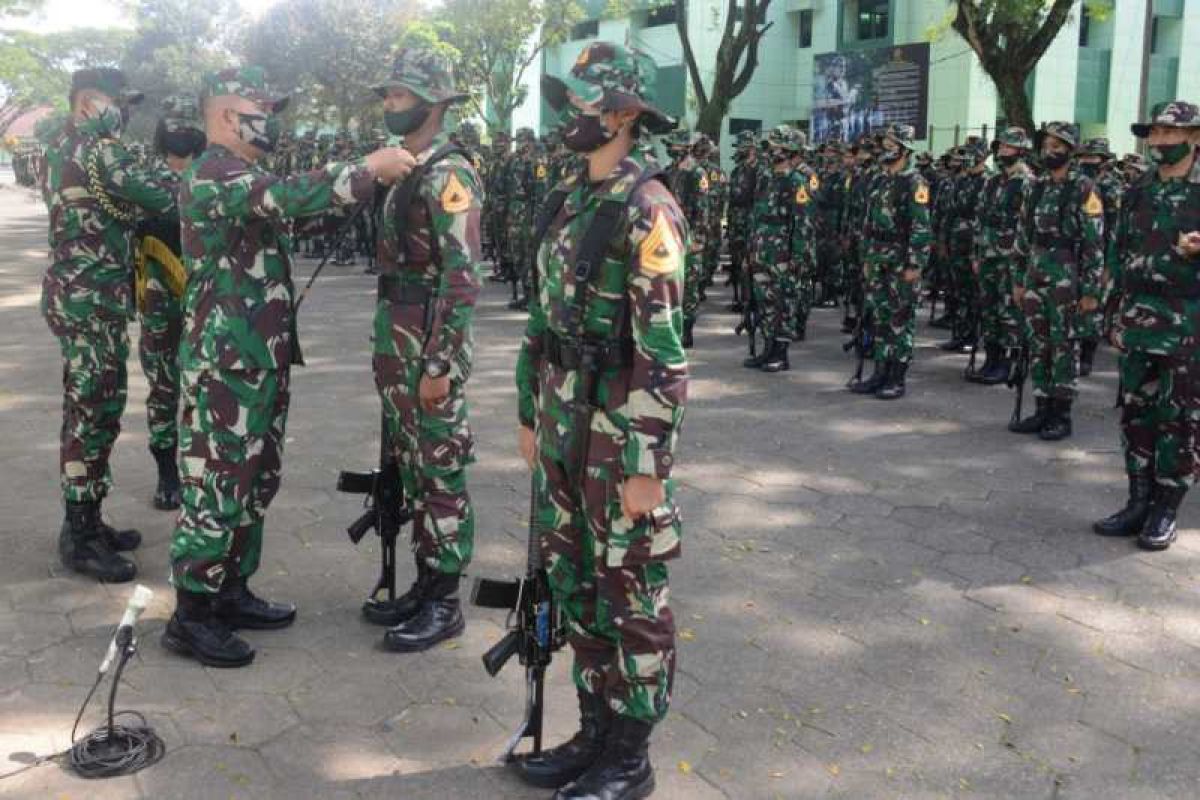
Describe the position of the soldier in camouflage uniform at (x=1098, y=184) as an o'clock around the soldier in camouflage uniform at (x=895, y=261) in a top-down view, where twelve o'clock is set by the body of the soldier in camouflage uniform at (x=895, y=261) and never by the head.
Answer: the soldier in camouflage uniform at (x=1098, y=184) is roughly at 6 o'clock from the soldier in camouflage uniform at (x=895, y=261).

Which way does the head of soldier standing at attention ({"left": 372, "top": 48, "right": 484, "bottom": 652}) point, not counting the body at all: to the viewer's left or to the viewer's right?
to the viewer's left

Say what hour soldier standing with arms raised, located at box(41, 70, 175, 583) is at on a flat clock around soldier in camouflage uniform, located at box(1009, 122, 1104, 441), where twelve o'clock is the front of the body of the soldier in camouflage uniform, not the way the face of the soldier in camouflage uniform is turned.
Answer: The soldier standing with arms raised is roughly at 12 o'clock from the soldier in camouflage uniform.

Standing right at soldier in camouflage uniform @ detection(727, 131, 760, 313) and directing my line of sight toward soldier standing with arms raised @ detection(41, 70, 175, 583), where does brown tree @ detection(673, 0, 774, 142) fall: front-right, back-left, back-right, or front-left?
back-right

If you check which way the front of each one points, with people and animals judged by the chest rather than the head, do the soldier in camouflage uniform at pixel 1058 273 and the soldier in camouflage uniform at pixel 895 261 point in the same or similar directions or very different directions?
same or similar directions

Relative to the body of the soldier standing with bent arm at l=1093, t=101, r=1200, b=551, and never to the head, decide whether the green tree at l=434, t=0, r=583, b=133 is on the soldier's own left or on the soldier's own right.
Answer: on the soldier's own right

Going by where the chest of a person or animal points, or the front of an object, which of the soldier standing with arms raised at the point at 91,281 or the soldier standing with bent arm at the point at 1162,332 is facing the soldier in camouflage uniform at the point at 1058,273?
the soldier standing with arms raised at the point at 91,281

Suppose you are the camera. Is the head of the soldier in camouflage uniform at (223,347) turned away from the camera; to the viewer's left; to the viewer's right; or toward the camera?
to the viewer's right

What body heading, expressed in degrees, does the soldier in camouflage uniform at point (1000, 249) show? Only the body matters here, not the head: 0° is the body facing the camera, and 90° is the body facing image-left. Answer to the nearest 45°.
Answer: approximately 45°

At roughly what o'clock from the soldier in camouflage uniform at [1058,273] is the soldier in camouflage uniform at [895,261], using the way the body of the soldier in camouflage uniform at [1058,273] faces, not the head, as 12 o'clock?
the soldier in camouflage uniform at [895,261] is roughly at 3 o'clock from the soldier in camouflage uniform at [1058,273].

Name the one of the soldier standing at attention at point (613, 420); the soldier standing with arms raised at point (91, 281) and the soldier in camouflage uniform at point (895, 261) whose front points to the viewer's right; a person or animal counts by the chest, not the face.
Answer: the soldier standing with arms raised at point (91, 281)

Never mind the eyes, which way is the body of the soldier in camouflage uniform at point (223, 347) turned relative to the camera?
to the viewer's right

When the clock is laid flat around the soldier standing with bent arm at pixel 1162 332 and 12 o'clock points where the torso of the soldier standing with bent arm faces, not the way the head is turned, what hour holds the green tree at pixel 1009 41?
The green tree is roughly at 4 o'clock from the soldier standing with bent arm.

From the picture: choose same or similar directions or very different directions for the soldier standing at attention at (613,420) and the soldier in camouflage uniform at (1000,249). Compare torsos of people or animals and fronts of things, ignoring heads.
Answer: same or similar directions

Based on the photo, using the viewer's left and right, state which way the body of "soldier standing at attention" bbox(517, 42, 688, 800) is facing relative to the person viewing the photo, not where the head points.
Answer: facing the viewer and to the left of the viewer

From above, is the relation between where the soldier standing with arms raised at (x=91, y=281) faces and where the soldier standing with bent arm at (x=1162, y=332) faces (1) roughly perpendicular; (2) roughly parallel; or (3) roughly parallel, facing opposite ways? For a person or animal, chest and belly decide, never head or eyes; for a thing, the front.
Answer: roughly parallel, facing opposite ways

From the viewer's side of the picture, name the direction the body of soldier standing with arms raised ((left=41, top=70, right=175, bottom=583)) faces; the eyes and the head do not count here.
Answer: to the viewer's right

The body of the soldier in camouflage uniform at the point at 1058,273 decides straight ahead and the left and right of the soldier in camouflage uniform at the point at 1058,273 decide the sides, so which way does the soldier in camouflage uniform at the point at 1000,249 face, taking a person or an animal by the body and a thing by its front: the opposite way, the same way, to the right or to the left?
the same way

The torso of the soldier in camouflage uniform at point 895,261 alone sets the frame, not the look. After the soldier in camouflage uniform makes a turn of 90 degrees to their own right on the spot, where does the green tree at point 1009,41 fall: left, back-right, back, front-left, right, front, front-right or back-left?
front-right
